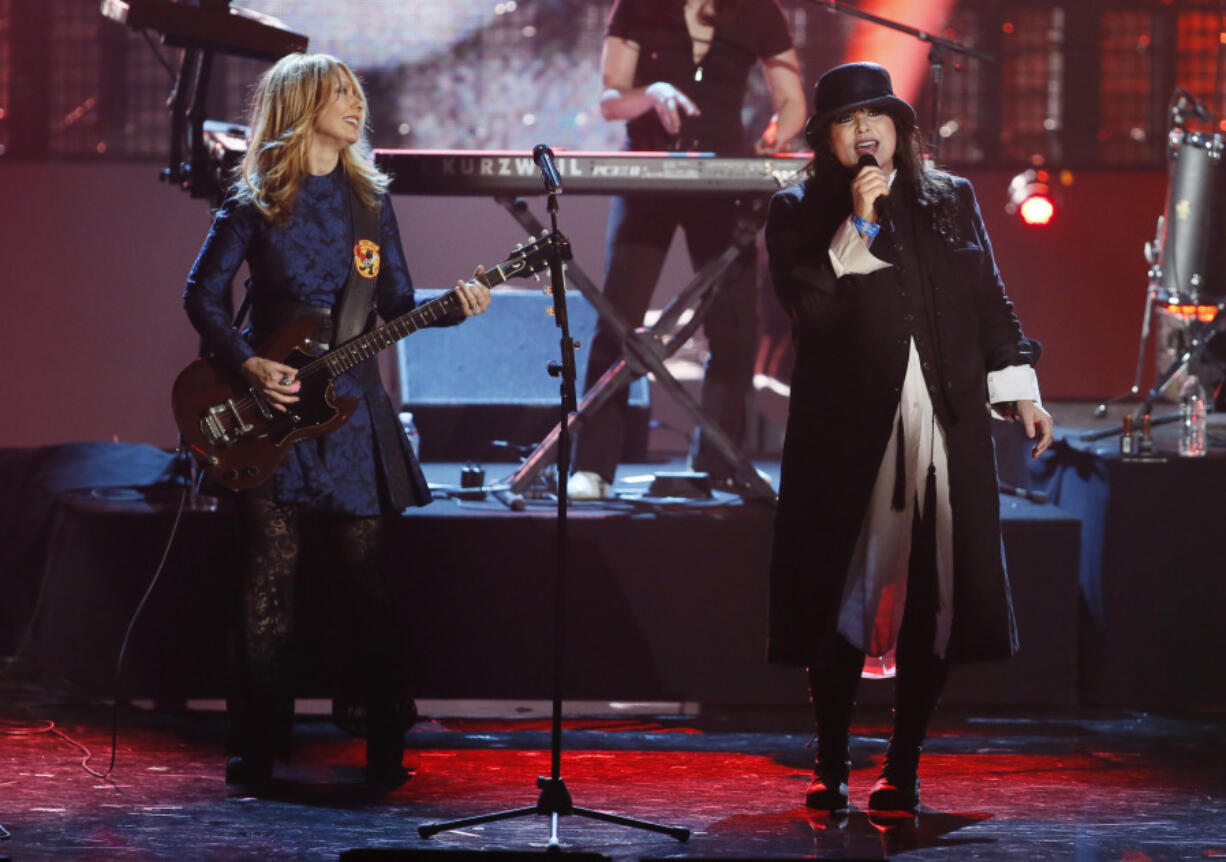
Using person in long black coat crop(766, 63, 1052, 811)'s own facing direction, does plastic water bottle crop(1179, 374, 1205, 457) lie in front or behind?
behind

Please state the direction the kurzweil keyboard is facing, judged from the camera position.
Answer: facing away from the viewer

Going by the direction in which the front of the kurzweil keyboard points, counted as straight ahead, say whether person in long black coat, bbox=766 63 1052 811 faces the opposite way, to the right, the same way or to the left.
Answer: the opposite way

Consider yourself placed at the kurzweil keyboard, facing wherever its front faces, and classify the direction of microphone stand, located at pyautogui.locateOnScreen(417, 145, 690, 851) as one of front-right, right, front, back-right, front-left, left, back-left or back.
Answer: back

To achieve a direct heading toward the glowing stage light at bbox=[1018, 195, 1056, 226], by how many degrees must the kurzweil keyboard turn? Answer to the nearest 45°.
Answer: approximately 45° to its right

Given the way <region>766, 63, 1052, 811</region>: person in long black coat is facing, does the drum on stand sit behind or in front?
behind

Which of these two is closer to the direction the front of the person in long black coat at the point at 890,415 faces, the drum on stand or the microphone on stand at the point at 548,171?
the microphone on stand

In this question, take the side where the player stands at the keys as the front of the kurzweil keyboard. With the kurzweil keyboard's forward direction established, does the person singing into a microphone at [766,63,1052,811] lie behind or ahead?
behind

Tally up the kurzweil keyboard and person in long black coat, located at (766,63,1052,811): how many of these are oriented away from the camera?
1

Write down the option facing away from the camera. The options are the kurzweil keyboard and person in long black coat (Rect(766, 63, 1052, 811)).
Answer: the kurzweil keyboard

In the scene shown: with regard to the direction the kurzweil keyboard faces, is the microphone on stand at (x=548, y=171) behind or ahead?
behind

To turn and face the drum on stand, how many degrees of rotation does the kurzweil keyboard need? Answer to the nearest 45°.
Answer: approximately 45° to its right

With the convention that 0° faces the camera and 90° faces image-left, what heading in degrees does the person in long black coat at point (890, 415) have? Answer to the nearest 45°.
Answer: approximately 0°
